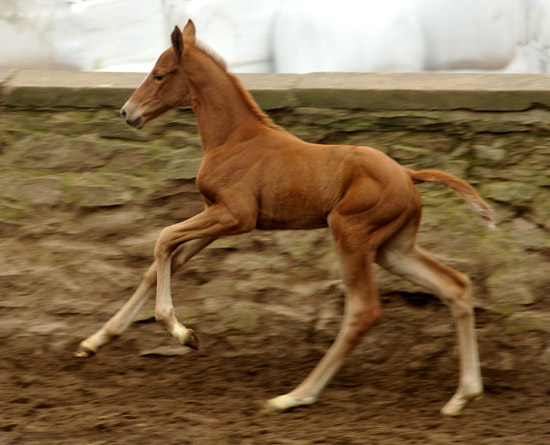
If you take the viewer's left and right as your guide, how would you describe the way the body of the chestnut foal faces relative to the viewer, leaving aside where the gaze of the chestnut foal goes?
facing to the left of the viewer
